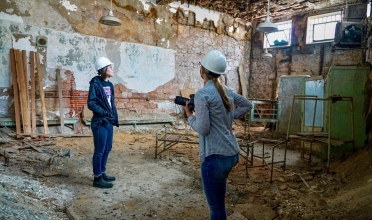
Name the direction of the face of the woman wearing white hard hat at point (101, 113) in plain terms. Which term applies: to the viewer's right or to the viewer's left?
to the viewer's right

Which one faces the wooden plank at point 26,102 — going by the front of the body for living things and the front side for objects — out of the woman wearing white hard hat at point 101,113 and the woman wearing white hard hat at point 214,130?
the woman wearing white hard hat at point 214,130

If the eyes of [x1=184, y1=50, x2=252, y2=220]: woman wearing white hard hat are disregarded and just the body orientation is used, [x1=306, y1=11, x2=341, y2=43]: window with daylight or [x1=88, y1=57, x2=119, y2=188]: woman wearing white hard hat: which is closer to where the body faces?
the woman wearing white hard hat

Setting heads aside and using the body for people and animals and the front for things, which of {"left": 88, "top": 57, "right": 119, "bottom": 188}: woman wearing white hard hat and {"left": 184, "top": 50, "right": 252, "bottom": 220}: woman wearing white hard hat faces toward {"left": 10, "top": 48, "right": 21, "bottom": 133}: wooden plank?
{"left": 184, "top": 50, "right": 252, "bottom": 220}: woman wearing white hard hat

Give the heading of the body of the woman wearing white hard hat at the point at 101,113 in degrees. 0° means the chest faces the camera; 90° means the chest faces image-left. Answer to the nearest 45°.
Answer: approximately 315°

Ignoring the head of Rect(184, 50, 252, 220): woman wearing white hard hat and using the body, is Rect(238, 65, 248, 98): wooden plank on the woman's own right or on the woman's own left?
on the woman's own right

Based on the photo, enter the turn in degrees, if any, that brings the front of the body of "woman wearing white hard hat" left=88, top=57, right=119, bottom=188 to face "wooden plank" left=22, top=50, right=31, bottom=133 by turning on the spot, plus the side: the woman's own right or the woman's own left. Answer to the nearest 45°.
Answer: approximately 180°

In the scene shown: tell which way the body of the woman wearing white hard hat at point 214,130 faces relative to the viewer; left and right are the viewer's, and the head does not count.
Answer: facing away from the viewer and to the left of the viewer

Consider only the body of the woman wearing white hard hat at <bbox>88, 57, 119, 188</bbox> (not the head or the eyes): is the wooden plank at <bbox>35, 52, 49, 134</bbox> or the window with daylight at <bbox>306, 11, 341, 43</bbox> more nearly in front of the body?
the window with daylight

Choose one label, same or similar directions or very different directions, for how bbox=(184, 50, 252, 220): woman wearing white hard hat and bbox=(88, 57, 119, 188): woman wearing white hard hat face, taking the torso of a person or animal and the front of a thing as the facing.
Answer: very different directions

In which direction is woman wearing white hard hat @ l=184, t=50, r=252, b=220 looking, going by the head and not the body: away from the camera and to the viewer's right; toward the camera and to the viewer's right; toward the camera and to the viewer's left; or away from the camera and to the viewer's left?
away from the camera and to the viewer's left
